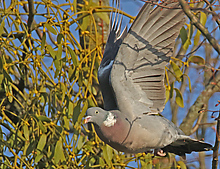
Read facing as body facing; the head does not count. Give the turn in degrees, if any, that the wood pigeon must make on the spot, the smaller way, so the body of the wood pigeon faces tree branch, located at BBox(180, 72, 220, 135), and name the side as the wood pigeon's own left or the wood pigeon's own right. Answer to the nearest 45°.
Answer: approximately 135° to the wood pigeon's own right

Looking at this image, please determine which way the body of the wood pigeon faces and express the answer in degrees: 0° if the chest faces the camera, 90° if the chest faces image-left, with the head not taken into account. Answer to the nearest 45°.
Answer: approximately 90°
